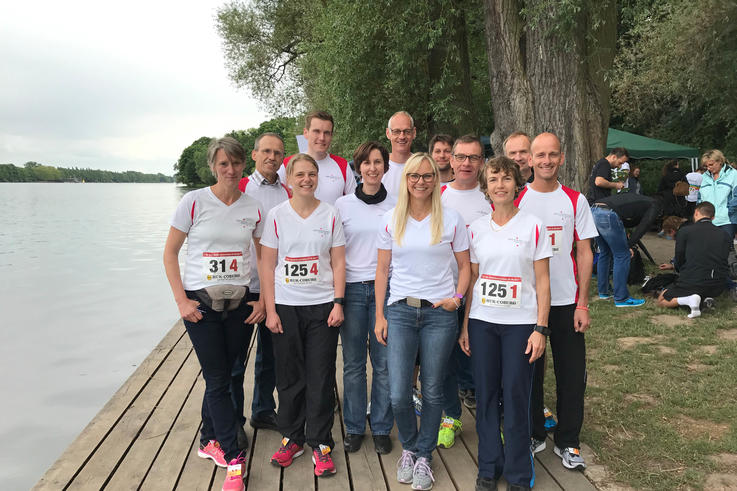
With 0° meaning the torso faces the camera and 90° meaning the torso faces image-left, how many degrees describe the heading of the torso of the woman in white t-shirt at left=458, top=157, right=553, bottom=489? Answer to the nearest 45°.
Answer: approximately 0°

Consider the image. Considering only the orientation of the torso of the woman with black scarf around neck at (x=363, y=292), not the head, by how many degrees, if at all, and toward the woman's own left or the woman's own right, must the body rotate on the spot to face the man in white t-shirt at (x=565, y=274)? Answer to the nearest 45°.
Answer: approximately 90° to the woman's own left

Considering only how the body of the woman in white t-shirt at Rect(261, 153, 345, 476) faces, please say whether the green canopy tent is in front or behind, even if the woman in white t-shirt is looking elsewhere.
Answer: behind

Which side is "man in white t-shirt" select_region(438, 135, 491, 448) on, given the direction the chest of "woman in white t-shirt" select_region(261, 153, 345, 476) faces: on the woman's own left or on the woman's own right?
on the woman's own left

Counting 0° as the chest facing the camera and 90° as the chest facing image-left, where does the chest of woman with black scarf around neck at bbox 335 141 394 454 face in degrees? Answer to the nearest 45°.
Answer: approximately 0°
